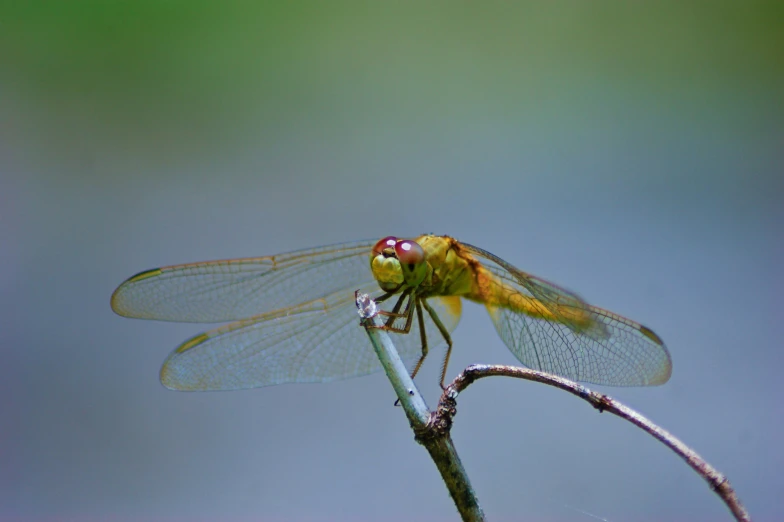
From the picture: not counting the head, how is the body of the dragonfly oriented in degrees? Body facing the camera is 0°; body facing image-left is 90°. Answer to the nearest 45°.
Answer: approximately 45°
